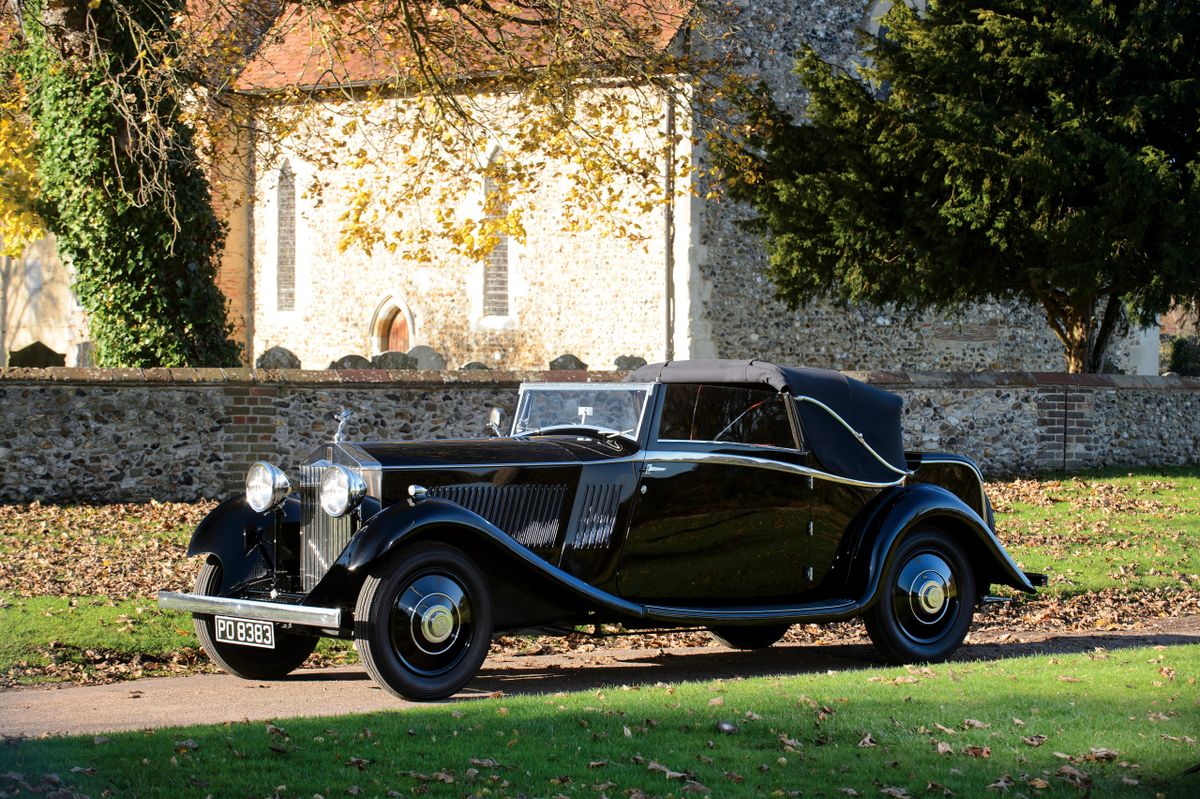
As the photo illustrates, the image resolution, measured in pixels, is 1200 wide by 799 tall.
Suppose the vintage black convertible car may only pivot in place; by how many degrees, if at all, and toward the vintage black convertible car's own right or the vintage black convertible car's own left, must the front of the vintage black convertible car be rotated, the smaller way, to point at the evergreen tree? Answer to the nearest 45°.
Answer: approximately 180°

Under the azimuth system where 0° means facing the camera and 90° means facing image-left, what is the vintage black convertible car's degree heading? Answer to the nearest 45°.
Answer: approximately 45°
